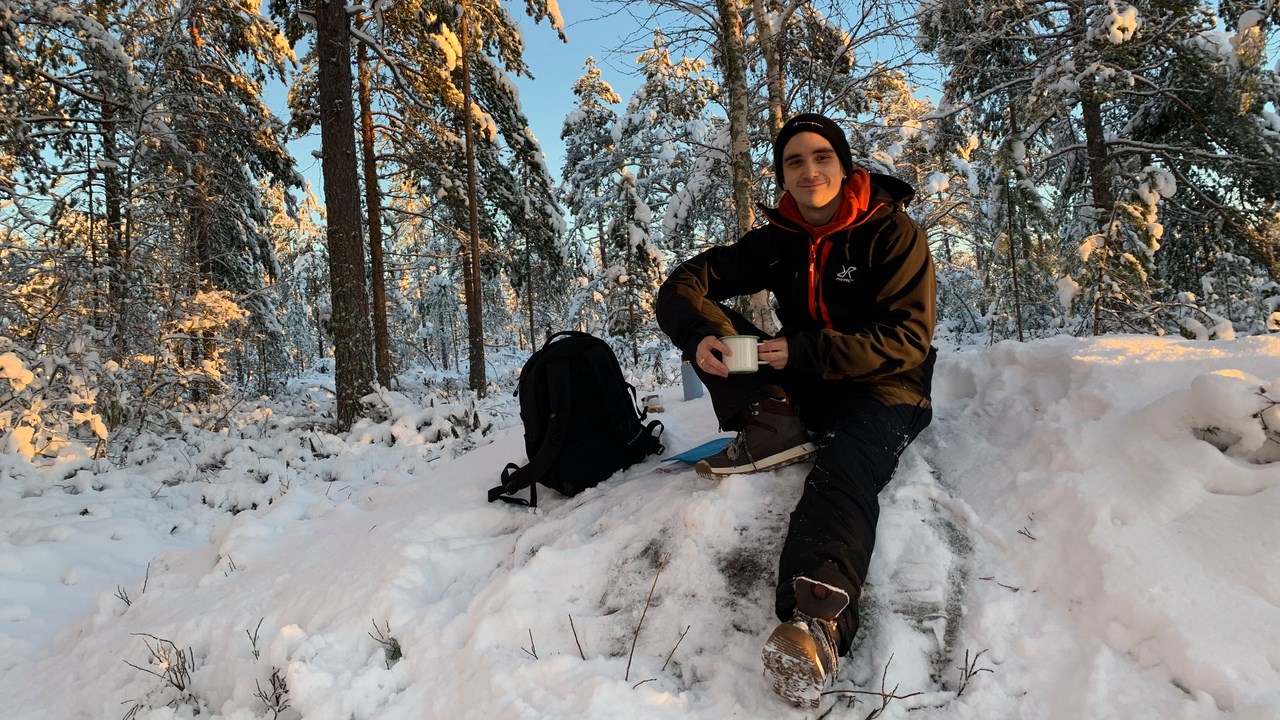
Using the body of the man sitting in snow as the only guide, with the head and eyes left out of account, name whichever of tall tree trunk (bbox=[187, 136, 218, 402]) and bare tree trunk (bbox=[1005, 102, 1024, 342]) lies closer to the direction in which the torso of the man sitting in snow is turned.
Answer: the tall tree trunk

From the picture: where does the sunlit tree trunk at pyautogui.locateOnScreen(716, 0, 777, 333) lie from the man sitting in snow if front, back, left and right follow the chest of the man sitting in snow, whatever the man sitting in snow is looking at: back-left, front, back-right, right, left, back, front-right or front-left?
back-right

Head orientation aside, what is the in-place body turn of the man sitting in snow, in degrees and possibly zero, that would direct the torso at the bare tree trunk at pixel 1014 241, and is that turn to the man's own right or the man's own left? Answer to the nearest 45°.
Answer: approximately 180°

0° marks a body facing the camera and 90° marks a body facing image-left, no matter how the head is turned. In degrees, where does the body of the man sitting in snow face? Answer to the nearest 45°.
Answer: approximately 45°

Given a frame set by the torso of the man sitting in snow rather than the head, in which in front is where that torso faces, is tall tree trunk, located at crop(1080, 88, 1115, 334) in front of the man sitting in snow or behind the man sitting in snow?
behind

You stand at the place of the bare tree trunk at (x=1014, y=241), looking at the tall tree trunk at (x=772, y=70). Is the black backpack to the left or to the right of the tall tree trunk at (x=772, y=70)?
left

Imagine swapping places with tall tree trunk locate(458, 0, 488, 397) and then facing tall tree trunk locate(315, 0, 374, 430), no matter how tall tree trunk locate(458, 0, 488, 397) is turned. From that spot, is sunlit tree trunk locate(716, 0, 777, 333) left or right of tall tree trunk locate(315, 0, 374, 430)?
left

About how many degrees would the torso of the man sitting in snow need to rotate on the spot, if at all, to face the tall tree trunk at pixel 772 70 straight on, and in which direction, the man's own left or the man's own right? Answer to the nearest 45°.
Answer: approximately 135° to the man's own right

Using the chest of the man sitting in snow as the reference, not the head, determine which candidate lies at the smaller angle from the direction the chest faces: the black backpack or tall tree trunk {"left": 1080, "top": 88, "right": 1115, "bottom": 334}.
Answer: the black backpack

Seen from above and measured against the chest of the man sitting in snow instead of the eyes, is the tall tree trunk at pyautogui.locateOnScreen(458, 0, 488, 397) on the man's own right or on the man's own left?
on the man's own right

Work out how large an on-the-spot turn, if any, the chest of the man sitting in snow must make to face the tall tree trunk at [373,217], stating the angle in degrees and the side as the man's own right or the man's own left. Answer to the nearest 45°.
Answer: approximately 90° to the man's own right
